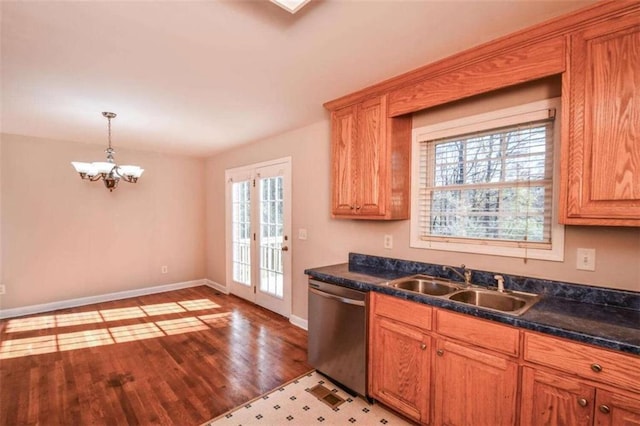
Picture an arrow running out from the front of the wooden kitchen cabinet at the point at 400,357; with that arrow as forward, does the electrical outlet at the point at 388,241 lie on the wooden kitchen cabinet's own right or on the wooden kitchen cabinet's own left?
on the wooden kitchen cabinet's own right

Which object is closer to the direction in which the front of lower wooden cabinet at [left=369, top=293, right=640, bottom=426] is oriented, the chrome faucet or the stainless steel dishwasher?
the stainless steel dishwasher

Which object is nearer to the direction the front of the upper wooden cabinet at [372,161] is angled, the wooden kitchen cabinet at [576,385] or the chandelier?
the chandelier

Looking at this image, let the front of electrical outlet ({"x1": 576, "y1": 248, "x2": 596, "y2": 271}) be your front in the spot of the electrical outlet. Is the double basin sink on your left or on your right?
on your right

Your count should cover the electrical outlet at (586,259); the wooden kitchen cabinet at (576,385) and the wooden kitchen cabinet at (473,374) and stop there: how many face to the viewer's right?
0

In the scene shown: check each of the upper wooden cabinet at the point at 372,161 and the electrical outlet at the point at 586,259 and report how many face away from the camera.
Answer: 0

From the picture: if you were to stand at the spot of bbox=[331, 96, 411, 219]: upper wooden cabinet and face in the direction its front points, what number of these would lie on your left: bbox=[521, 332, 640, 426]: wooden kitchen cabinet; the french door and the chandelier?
1

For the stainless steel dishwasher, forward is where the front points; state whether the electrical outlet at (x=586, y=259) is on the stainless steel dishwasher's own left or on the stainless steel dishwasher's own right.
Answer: on the stainless steel dishwasher's own left

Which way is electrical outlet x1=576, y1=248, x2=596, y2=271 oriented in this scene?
toward the camera

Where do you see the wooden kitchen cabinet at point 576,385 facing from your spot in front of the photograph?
facing the viewer and to the left of the viewer

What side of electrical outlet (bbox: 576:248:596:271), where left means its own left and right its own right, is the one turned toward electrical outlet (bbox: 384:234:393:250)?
right

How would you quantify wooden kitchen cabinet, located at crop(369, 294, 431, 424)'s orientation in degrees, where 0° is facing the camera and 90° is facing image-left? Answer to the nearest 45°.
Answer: approximately 45°

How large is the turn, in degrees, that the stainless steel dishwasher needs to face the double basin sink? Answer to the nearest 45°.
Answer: approximately 135° to its left

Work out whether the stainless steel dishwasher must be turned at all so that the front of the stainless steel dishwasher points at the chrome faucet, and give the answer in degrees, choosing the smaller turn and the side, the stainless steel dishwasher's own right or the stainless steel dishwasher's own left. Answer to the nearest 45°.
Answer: approximately 135° to the stainless steel dishwasher's own left
